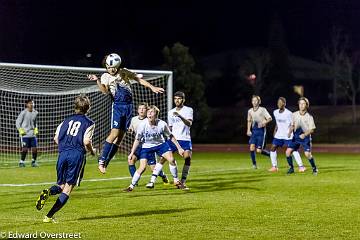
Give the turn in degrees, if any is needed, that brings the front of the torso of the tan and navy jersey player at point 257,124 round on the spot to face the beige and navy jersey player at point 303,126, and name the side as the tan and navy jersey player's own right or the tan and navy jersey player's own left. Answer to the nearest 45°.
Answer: approximately 90° to the tan and navy jersey player's own left

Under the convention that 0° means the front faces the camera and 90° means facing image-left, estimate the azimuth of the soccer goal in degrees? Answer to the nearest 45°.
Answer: approximately 315°

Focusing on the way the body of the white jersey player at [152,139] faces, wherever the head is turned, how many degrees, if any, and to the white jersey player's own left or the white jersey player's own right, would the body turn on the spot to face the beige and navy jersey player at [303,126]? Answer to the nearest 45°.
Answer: approximately 135° to the white jersey player's own left

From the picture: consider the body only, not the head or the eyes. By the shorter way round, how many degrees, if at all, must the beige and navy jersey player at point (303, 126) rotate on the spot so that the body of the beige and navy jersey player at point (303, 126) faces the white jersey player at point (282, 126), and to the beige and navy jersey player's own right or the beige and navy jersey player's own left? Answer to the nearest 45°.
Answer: approximately 90° to the beige and navy jersey player's own right

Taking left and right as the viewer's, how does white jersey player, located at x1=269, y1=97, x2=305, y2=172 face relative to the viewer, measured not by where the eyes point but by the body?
facing the viewer and to the left of the viewer

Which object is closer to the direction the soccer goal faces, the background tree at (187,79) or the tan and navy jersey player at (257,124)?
the tan and navy jersey player

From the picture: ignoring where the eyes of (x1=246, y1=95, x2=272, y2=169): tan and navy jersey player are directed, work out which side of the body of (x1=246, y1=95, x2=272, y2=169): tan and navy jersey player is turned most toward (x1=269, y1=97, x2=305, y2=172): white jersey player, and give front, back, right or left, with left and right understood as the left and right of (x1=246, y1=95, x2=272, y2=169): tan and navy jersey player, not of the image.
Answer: left

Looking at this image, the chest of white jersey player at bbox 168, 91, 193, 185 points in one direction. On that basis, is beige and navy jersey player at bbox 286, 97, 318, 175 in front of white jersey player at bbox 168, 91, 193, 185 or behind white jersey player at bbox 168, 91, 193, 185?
behind

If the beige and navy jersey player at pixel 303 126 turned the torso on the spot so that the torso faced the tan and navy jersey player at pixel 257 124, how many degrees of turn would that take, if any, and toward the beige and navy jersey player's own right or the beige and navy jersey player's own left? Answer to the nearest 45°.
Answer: approximately 90° to the beige and navy jersey player's own right

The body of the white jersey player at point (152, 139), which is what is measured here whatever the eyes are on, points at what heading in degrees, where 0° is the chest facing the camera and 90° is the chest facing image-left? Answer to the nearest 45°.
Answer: approximately 0°
